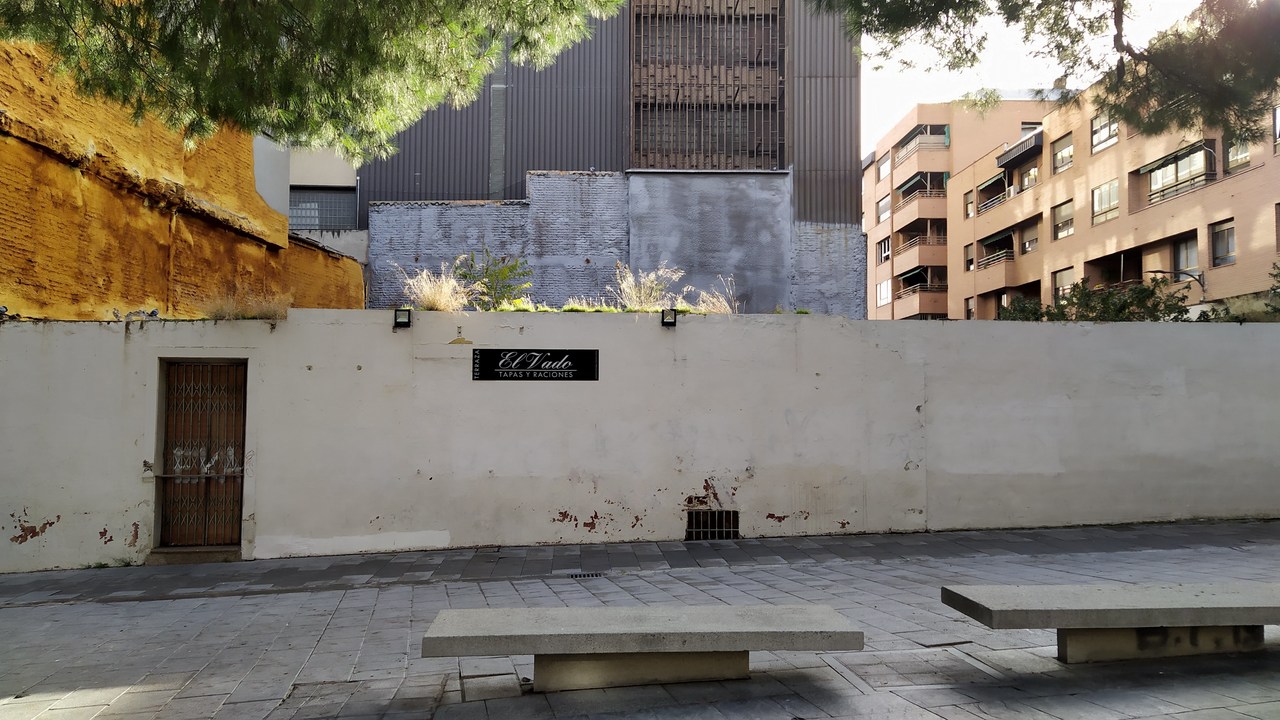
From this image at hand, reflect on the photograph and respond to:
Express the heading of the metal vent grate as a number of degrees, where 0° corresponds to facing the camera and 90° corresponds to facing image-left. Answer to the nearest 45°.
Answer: approximately 0°

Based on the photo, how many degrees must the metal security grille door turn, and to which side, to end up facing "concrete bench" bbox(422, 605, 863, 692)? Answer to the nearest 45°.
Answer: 0° — it already faces it

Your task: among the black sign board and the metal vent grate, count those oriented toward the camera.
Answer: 2

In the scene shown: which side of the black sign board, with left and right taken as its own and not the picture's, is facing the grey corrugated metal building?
back

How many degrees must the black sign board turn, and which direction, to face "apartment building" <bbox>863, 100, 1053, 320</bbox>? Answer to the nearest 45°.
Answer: approximately 135° to its left

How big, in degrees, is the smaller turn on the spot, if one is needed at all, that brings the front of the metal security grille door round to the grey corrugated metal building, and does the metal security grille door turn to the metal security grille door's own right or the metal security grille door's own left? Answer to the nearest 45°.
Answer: approximately 135° to the metal security grille door's own left

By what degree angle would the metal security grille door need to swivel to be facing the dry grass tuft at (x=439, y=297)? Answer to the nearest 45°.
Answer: approximately 90° to its left

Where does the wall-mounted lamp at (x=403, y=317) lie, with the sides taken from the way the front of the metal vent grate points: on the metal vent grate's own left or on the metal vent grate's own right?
on the metal vent grate's own right

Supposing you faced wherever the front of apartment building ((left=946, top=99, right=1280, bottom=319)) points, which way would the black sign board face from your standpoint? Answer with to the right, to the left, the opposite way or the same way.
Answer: to the left

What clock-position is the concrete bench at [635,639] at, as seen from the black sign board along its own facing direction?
The concrete bench is roughly at 12 o'clock from the black sign board.

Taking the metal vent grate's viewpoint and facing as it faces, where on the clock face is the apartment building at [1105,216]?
The apartment building is roughly at 7 o'clock from the metal vent grate.

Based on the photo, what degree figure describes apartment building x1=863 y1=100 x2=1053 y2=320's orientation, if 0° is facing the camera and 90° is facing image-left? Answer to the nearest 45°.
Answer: approximately 45°

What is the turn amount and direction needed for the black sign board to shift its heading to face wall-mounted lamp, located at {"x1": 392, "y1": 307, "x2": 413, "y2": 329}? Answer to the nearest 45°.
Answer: approximately 90° to its right

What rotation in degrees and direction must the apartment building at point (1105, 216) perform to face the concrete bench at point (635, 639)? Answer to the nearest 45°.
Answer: approximately 45° to its left

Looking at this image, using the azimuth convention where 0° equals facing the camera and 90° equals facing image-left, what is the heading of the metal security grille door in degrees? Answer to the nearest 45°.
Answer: approximately 0°

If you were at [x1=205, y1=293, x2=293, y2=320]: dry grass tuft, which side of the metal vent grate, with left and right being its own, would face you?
right
